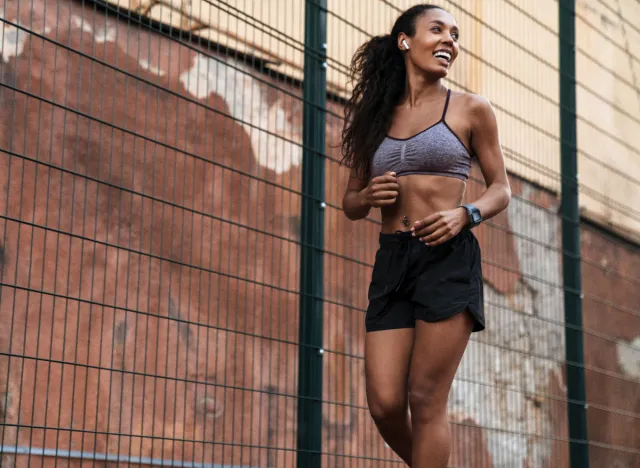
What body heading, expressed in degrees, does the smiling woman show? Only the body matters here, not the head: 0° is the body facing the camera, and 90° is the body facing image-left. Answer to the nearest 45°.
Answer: approximately 45°

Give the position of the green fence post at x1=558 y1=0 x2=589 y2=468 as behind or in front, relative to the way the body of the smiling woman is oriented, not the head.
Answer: behind

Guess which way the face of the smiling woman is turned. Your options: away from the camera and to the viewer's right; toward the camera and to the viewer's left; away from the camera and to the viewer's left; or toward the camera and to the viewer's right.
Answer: toward the camera and to the viewer's right

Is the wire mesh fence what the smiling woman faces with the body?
no

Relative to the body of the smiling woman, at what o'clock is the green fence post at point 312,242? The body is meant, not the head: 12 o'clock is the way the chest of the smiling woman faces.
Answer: The green fence post is roughly at 4 o'clock from the smiling woman.
